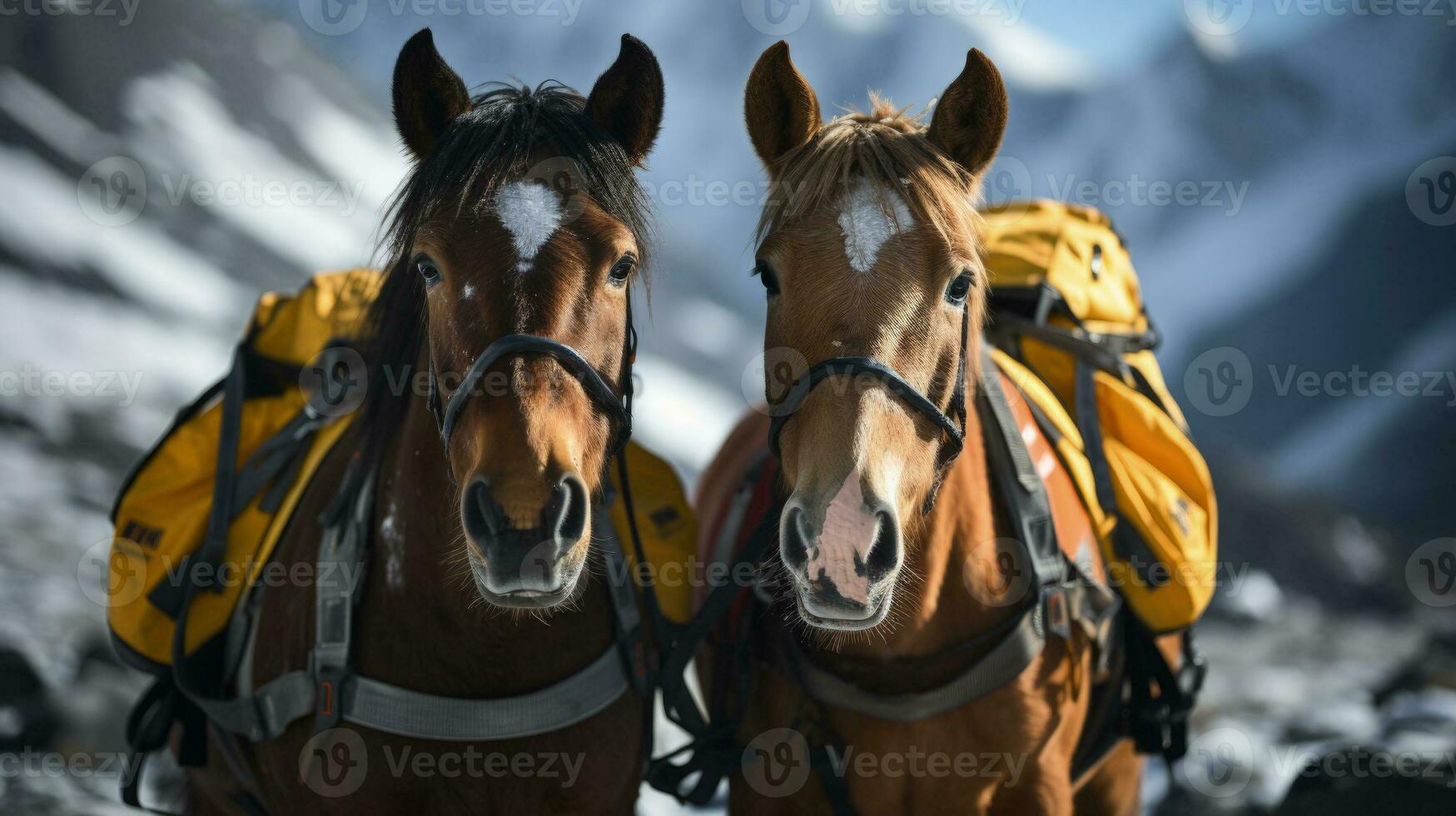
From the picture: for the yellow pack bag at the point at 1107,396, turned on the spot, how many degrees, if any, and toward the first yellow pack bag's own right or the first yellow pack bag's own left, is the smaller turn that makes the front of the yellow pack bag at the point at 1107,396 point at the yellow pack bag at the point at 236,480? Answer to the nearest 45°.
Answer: approximately 135° to the first yellow pack bag's own right

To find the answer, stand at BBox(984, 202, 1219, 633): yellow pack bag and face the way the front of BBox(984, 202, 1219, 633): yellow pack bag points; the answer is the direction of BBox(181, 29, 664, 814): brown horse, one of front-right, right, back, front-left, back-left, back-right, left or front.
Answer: back-right

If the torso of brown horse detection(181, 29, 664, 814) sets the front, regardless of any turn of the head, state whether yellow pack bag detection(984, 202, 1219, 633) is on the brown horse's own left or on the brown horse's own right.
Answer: on the brown horse's own left

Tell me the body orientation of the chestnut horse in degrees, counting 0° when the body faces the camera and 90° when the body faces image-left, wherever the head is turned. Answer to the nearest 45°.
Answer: approximately 0°
